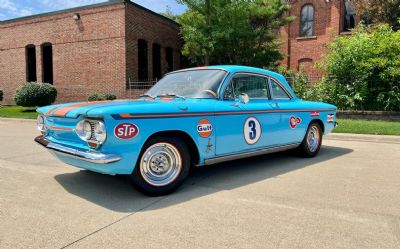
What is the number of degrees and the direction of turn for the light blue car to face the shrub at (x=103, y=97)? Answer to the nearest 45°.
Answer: approximately 135° to its right

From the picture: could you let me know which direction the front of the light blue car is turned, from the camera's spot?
facing the viewer and to the left of the viewer

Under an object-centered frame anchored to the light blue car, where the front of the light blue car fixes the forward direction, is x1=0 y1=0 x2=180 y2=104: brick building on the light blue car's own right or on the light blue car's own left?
on the light blue car's own right

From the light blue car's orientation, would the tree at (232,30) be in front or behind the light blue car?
behind

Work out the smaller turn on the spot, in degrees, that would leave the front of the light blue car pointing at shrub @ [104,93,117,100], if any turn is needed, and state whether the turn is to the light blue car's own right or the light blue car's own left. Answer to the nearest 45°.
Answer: approximately 135° to the light blue car's own right

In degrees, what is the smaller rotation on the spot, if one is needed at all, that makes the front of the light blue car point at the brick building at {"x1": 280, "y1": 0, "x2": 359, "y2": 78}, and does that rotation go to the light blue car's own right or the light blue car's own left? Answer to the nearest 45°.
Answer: approximately 135° to the light blue car's own right

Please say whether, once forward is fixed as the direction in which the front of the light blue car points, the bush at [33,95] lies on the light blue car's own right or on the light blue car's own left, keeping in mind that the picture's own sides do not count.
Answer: on the light blue car's own right
